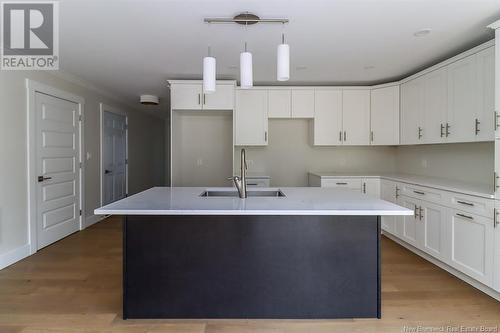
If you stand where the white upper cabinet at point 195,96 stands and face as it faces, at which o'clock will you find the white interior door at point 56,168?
The white interior door is roughly at 3 o'clock from the white upper cabinet.

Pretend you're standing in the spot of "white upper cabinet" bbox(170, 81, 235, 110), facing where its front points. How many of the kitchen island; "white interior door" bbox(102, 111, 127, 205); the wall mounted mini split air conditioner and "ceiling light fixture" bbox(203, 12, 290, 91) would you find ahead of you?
2

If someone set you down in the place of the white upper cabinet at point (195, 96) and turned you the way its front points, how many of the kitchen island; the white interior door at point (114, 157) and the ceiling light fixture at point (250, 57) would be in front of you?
2

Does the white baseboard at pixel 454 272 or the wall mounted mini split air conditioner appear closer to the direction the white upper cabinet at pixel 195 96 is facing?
the white baseboard

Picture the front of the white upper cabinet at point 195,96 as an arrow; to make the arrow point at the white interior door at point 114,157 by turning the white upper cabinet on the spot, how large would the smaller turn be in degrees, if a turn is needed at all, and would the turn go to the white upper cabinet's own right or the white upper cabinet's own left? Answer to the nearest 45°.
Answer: approximately 135° to the white upper cabinet's own right

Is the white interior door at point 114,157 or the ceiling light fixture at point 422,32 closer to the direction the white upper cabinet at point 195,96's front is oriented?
the ceiling light fixture

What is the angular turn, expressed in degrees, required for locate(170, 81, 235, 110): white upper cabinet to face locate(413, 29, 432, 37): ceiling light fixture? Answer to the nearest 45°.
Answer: approximately 45° to its left

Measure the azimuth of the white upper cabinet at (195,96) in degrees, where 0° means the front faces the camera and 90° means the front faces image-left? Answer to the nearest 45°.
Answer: approximately 0°

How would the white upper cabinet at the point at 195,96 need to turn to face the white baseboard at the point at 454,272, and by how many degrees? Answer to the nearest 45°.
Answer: approximately 45° to its left

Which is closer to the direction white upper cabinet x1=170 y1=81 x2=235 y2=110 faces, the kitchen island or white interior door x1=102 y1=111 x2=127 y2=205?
the kitchen island
